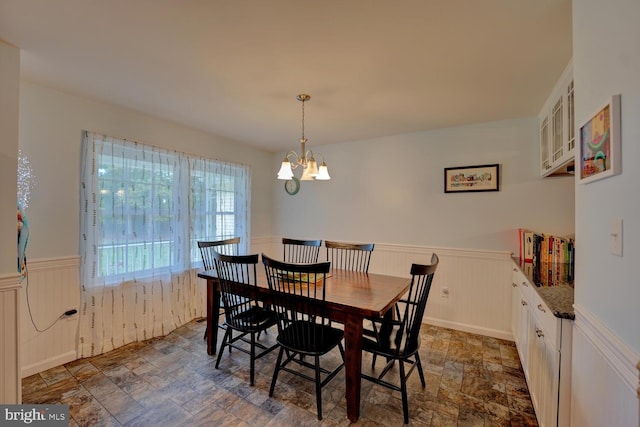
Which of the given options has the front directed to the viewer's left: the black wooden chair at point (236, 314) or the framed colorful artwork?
the framed colorful artwork

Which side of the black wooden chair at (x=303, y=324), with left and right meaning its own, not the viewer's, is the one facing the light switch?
right

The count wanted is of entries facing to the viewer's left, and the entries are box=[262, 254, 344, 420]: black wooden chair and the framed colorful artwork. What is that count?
1

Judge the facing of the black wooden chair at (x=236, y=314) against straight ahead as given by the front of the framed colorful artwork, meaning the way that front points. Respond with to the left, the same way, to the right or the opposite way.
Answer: to the right

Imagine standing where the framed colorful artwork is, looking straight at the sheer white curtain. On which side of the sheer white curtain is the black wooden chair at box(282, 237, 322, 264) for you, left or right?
right

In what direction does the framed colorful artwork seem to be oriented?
to the viewer's left

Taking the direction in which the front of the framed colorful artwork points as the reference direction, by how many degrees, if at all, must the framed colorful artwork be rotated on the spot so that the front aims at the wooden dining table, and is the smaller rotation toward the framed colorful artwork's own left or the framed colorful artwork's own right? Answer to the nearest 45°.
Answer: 0° — it already faces it

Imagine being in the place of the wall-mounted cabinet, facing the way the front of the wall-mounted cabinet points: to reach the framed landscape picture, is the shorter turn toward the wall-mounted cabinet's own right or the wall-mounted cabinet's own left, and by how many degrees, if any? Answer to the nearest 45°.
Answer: approximately 45° to the wall-mounted cabinet's own right

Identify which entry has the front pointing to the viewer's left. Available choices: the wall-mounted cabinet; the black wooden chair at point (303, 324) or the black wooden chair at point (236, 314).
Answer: the wall-mounted cabinet

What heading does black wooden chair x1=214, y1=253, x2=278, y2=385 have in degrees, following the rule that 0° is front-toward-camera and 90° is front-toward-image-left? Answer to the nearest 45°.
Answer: approximately 225°

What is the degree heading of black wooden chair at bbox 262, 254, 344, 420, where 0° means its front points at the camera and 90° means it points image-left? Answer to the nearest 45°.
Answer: approximately 225°

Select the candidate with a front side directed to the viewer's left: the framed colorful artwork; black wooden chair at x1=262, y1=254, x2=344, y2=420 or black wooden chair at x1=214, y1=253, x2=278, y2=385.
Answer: the framed colorful artwork

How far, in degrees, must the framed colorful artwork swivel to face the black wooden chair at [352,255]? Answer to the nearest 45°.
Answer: approximately 45° to its right
